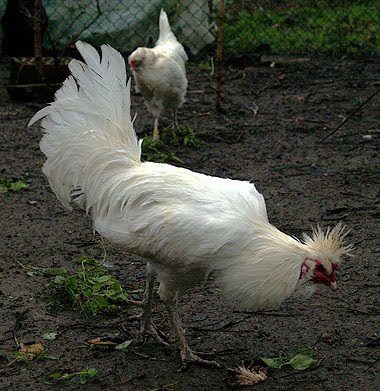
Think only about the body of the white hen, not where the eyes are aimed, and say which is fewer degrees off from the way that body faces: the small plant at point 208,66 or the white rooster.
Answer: the white rooster

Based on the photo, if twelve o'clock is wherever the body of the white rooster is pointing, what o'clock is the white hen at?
The white hen is roughly at 9 o'clock from the white rooster.

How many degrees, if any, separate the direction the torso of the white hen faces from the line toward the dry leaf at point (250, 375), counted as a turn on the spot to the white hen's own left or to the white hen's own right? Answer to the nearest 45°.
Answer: approximately 45° to the white hen's own left

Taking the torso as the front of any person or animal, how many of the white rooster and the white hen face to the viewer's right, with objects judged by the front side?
1

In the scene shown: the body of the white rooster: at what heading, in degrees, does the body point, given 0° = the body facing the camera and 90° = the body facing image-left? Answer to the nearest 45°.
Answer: approximately 270°

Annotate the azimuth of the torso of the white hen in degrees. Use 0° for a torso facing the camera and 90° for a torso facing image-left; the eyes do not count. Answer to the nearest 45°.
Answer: approximately 45°

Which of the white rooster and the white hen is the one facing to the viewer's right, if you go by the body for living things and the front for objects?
the white rooster

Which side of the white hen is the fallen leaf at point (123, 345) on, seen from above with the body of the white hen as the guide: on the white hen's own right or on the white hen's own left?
on the white hen's own left
